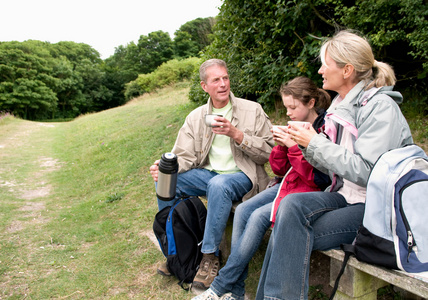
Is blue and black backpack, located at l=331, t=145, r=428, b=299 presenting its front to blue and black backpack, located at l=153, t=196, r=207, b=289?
no

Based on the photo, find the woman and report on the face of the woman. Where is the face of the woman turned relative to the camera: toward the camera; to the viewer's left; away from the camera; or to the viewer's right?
to the viewer's left

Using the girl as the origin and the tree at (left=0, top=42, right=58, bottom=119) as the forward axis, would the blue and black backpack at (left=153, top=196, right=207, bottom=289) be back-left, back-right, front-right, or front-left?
front-left

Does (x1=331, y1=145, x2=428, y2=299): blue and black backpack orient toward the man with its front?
no

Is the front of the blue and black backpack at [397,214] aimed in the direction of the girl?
no
